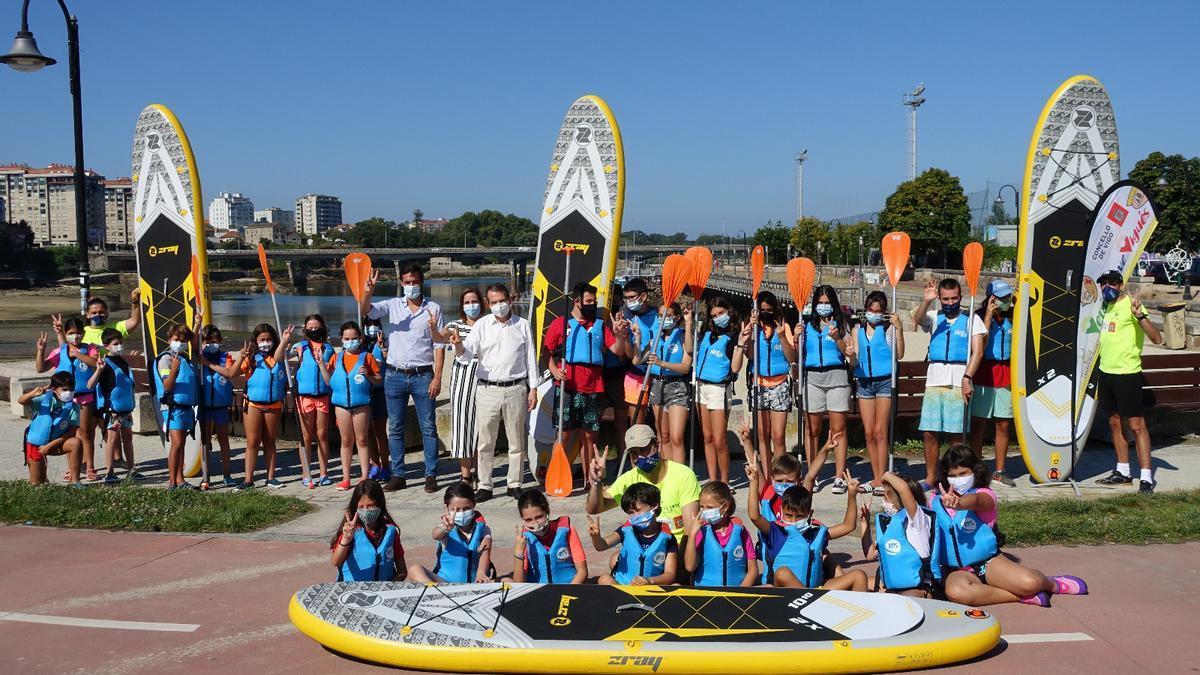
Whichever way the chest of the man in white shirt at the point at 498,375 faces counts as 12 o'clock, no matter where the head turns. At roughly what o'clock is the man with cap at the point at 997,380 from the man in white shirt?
The man with cap is roughly at 9 o'clock from the man in white shirt.

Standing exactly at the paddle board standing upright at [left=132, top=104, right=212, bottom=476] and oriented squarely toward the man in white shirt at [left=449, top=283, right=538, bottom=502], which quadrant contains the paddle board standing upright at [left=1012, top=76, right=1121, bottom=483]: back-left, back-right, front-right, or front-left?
front-left

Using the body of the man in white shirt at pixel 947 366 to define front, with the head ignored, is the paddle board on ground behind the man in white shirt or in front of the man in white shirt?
in front

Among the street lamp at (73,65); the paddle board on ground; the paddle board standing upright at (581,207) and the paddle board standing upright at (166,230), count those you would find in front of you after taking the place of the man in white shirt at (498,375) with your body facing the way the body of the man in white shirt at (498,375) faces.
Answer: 1

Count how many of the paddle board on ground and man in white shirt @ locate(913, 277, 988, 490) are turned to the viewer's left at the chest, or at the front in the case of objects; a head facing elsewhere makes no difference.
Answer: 1

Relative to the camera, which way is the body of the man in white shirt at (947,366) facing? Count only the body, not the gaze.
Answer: toward the camera

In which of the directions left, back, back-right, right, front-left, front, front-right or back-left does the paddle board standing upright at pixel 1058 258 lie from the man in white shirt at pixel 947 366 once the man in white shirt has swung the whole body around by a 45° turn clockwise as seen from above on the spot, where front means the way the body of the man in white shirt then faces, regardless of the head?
back

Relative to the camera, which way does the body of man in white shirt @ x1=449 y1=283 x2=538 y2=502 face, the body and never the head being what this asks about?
toward the camera

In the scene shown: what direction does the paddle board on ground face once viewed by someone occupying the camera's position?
facing to the left of the viewer

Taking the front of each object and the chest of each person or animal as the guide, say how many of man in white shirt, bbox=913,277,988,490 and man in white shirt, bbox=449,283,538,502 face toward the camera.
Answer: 2

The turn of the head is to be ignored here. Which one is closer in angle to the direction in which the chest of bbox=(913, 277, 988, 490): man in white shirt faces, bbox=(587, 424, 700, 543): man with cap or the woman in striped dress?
the man with cap

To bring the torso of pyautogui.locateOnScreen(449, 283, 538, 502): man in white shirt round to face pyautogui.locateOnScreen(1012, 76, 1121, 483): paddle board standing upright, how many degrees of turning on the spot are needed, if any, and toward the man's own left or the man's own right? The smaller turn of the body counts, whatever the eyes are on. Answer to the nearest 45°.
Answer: approximately 90° to the man's own left

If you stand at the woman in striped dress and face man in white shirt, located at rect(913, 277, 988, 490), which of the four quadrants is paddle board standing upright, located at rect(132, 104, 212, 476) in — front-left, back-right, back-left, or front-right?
back-left

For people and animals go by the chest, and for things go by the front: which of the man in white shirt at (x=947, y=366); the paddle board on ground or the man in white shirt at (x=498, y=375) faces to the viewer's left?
the paddle board on ground

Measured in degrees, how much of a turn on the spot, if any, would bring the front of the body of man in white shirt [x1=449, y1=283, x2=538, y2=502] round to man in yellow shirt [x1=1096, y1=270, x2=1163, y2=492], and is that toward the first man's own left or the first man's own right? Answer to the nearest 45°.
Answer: approximately 90° to the first man's own left

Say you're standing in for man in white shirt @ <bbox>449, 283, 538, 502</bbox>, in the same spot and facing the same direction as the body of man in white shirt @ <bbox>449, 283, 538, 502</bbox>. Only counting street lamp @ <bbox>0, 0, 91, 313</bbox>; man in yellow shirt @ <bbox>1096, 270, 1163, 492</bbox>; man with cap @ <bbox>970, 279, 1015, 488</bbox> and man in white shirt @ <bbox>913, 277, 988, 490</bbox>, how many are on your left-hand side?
3

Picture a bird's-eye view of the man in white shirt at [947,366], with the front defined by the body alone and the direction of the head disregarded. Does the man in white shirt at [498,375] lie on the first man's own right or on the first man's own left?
on the first man's own right

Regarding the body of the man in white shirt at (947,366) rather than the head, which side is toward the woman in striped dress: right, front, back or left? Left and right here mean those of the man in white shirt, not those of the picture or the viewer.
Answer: right
